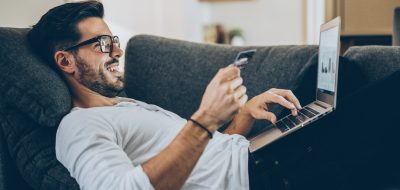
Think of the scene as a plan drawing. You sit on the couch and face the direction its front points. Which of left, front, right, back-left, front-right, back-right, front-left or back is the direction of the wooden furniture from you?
back-left

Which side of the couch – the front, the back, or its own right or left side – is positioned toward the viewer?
front
